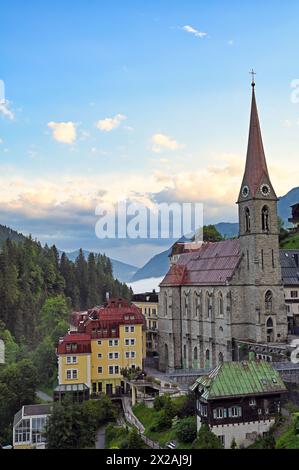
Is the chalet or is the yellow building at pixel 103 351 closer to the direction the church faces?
the chalet

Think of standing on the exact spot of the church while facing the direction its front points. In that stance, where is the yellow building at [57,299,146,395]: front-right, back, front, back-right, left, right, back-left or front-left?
back-right

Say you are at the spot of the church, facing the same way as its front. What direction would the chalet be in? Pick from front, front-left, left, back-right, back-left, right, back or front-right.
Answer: front-right

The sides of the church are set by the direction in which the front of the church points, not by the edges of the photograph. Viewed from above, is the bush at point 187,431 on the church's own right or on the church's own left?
on the church's own right

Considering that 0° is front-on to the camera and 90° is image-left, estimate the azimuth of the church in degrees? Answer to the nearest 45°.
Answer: approximately 315°
